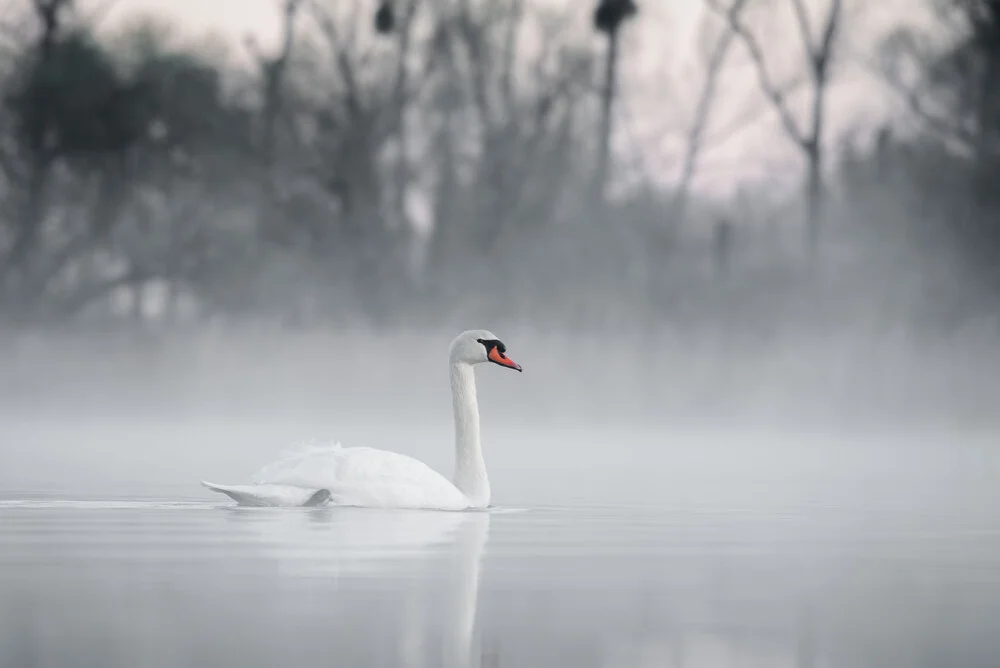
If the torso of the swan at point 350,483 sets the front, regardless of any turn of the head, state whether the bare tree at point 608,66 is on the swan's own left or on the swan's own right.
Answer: on the swan's own left

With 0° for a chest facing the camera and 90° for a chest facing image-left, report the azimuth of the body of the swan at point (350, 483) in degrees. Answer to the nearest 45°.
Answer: approximately 270°
